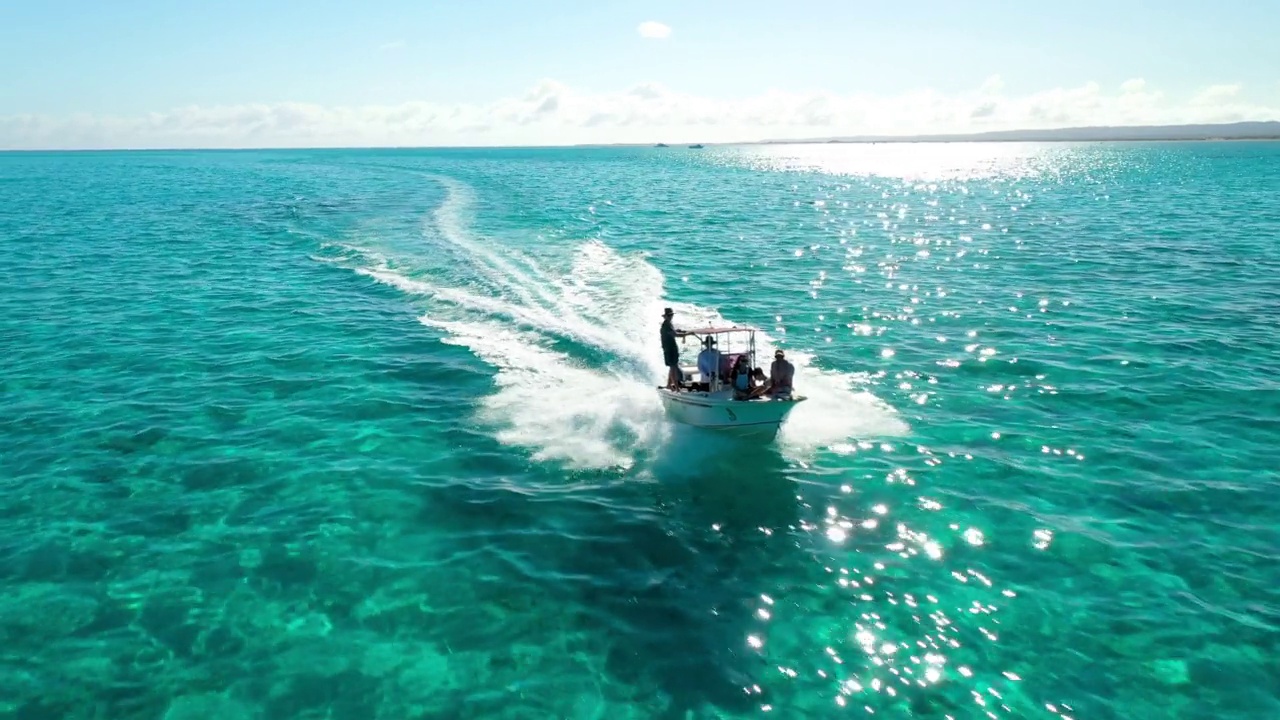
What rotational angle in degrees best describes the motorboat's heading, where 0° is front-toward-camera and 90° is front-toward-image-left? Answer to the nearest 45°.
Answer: approximately 315°
